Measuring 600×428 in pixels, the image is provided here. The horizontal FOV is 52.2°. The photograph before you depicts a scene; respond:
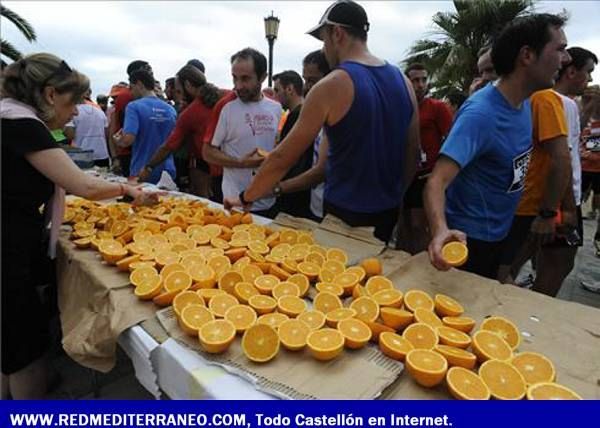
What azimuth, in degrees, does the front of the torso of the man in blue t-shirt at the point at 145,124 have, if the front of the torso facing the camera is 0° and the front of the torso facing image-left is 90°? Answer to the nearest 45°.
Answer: approximately 135°

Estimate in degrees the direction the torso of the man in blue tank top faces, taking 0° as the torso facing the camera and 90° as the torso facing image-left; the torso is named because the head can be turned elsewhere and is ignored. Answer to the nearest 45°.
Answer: approximately 135°

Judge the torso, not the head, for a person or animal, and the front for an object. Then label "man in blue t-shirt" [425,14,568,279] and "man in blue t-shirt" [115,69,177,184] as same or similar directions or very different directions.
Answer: very different directions

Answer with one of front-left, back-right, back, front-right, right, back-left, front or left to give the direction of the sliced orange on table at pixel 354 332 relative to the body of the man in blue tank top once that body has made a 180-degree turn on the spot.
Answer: front-right

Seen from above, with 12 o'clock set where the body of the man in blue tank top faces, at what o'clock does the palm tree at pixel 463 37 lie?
The palm tree is roughly at 2 o'clock from the man in blue tank top.
